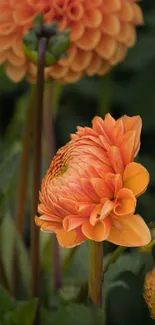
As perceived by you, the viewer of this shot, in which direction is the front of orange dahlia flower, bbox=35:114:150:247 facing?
facing the viewer and to the left of the viewer
